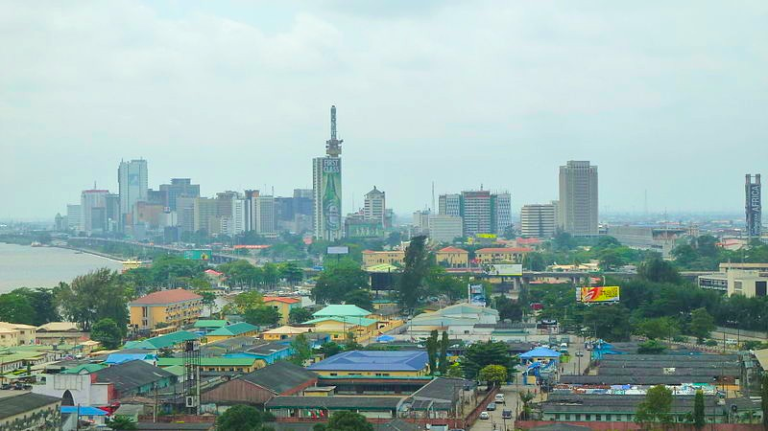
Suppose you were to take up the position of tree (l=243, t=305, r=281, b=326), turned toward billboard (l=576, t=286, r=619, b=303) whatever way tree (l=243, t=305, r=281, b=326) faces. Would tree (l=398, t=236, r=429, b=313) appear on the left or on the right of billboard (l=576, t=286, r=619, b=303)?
left

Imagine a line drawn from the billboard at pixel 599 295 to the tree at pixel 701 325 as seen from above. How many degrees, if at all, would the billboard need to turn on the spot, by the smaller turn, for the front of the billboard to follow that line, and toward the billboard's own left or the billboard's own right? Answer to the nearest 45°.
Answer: approximately 45° to the billboard's own left

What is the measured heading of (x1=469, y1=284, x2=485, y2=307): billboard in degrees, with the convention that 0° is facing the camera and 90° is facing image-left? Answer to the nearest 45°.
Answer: approximately 0°

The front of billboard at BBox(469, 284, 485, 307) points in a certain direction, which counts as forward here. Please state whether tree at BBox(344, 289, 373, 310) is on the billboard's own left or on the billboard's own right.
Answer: on the billboard's own right

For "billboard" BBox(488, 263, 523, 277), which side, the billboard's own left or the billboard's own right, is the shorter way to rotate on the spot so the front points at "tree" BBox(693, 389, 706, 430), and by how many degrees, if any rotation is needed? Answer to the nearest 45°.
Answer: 0° — it already faces it

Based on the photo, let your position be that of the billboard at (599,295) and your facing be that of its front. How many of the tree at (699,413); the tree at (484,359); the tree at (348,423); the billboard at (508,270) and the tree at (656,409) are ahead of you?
4

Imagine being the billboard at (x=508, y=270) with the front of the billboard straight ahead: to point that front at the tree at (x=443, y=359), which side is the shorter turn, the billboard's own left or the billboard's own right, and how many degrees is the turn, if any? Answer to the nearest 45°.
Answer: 0° — it already faces it
